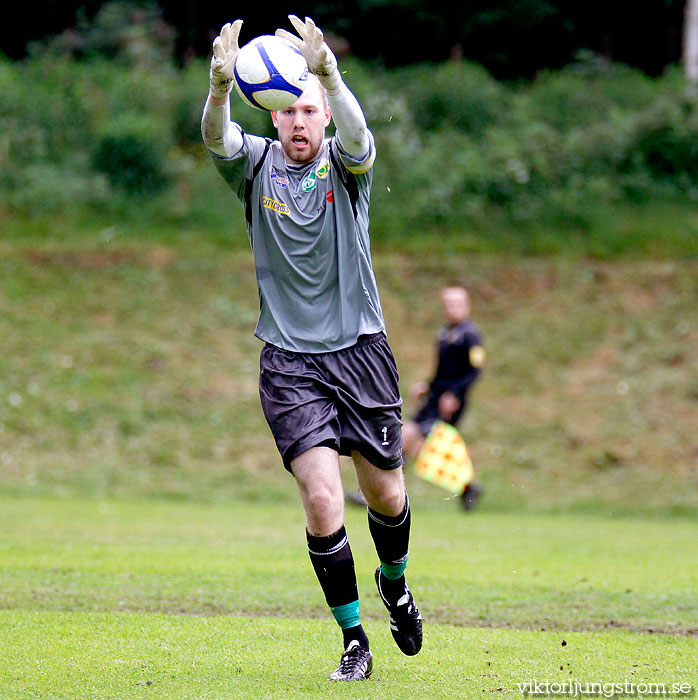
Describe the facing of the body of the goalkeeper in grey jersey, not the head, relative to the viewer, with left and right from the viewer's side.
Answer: facing the viewer

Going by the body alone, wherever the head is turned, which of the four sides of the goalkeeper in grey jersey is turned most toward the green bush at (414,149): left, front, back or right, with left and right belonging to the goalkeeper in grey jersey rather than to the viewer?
back

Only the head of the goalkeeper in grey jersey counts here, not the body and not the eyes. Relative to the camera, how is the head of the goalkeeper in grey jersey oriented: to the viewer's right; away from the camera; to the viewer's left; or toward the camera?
toward the camera

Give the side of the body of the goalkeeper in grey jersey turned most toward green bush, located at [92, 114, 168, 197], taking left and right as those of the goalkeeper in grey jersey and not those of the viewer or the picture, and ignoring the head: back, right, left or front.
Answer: back
